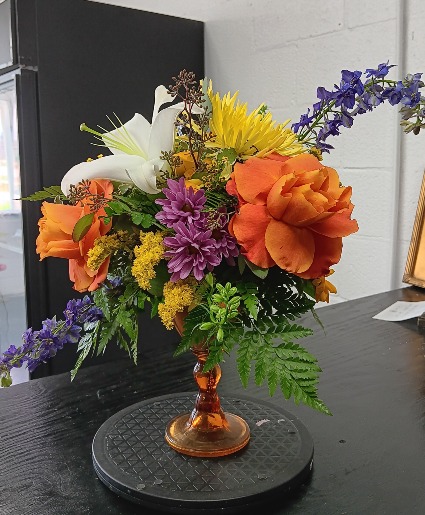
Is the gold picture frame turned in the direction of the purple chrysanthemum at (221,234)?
yes

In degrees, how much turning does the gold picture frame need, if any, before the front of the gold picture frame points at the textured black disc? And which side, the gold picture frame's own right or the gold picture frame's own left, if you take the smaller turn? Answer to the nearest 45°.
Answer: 0° — it already faces it
